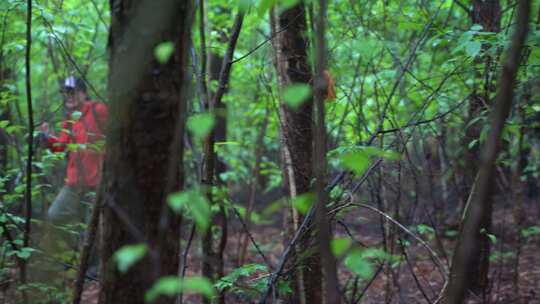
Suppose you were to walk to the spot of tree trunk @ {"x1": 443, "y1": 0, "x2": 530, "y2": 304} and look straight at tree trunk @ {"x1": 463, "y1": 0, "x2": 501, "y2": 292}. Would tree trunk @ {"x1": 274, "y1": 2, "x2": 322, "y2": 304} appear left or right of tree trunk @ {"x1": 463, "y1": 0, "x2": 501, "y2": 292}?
left

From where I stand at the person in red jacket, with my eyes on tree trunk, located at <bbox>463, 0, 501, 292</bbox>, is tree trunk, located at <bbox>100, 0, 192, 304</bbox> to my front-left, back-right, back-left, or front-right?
front-right

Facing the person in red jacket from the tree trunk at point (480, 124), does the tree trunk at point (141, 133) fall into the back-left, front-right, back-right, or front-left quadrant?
front-left

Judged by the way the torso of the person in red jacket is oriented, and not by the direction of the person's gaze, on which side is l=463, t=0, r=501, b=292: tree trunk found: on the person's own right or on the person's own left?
on the person's own left

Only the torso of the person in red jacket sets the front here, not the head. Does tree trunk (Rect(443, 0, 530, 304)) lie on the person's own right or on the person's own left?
on the person's own left

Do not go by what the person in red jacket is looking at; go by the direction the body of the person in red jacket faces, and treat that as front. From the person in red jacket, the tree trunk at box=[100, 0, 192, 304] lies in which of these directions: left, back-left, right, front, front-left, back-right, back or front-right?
front-left
